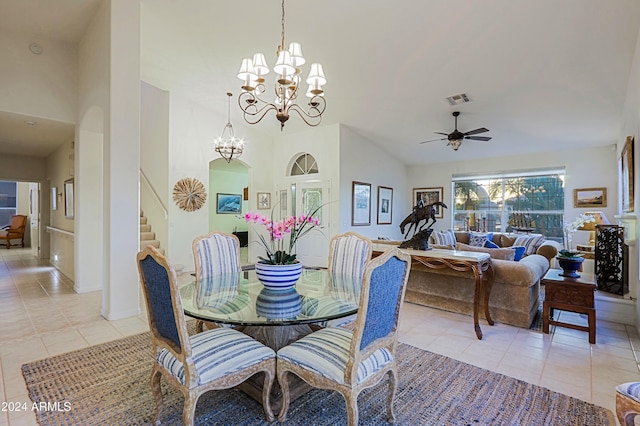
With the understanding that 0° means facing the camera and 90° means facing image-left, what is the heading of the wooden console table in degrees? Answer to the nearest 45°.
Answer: approximately 45°

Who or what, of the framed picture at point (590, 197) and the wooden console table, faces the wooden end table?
the framed picture

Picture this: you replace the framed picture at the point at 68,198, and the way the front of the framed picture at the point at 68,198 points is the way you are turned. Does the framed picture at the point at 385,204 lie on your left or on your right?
on your left

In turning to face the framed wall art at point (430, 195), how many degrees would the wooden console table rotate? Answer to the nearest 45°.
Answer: approximately 135° to its right

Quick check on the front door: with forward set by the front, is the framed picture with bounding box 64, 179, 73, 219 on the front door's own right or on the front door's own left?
on the front door's own right

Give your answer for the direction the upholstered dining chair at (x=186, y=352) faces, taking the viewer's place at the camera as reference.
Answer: facing away from the viewer and to the right of the viewer

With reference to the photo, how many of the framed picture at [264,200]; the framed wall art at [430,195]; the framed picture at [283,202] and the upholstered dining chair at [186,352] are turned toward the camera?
3

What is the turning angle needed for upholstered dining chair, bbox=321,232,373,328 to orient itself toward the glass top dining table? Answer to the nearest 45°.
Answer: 0° — it already faces it

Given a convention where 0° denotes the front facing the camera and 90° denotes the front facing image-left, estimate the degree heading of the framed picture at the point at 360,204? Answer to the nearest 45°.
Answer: approximately 315°

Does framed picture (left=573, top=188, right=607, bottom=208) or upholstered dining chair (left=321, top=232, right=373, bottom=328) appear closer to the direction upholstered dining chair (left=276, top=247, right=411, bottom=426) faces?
the upholstered dining chair

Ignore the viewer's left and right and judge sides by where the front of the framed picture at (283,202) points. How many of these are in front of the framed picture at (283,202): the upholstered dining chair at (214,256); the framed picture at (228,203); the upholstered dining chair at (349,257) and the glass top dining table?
3
